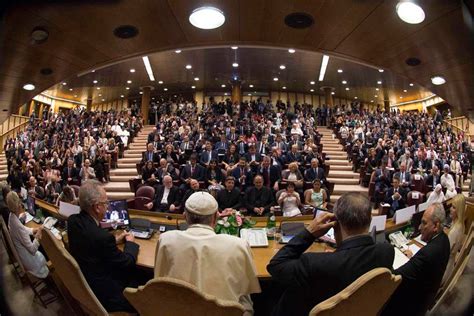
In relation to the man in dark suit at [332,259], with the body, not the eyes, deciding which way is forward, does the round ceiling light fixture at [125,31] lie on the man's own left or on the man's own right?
on the man's own left

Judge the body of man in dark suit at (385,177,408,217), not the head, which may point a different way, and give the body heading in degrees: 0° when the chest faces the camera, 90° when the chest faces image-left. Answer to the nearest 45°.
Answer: approximately 45°

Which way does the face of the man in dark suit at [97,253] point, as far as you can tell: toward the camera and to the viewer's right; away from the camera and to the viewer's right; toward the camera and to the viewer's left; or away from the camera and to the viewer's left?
away from the camera and to the viewer's right

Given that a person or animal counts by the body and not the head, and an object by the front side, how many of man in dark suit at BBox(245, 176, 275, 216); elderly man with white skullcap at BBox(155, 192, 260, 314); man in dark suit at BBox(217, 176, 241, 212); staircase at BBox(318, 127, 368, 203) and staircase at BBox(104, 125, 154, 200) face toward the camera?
4

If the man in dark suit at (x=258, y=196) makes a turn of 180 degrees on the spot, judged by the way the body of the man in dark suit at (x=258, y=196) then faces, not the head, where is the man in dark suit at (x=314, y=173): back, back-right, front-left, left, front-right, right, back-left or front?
front-right

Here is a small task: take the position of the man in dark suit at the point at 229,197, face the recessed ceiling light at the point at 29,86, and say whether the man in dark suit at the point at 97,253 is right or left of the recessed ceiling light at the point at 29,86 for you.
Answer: left

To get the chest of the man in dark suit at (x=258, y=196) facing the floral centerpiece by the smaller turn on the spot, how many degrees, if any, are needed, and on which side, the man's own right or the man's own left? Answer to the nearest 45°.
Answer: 0° — they already face it

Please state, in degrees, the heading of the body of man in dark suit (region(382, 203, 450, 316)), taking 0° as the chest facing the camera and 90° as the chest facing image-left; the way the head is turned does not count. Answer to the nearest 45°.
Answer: approximately 90°

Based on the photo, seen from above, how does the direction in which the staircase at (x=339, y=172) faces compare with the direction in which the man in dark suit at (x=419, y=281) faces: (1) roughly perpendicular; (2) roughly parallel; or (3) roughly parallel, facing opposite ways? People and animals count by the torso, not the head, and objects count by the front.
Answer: roughly perpendicular

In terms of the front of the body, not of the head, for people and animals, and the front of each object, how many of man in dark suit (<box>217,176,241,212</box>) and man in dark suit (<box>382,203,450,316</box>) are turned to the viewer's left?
1

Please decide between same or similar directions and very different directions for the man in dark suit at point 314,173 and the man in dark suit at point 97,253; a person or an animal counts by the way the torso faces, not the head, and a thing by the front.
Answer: very different directions

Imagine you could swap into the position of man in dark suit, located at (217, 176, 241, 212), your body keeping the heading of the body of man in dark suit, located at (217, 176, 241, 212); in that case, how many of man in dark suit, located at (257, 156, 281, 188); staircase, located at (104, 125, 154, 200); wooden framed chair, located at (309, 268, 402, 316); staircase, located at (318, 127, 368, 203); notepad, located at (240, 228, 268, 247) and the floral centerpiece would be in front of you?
3

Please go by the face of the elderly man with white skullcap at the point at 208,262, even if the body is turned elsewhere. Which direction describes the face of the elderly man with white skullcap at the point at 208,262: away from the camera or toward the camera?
away from the camera

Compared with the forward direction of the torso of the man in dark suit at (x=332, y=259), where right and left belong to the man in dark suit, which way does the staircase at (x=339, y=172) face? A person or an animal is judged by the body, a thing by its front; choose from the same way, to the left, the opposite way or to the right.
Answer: the opposite way
